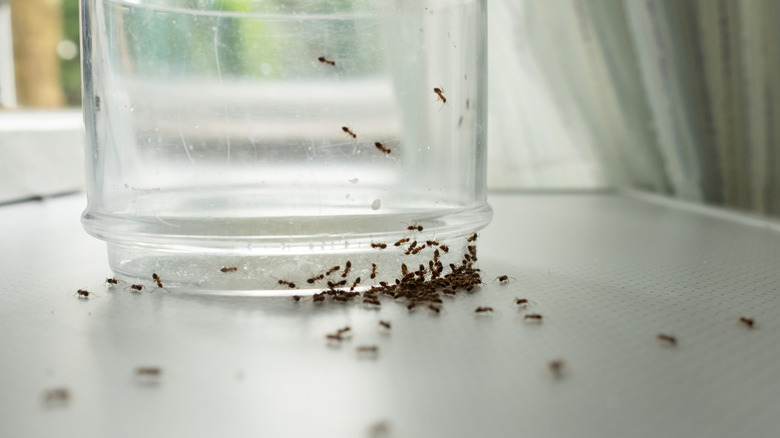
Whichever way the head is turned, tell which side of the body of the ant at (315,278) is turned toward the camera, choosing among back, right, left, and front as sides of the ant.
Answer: right
